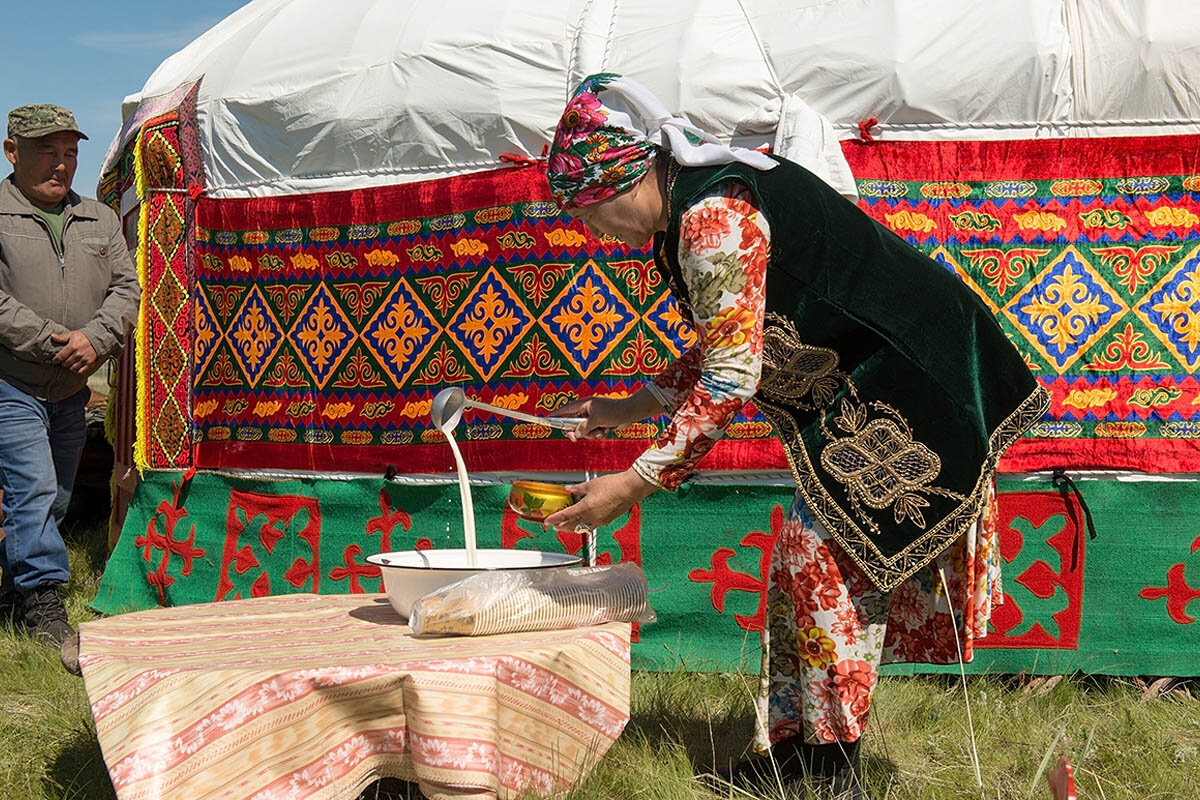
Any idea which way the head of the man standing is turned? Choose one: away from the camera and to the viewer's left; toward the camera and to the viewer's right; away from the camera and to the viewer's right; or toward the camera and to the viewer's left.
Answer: toward the camera and to the viewer's right

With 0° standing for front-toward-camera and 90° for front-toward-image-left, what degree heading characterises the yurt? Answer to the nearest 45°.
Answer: approximately 90°

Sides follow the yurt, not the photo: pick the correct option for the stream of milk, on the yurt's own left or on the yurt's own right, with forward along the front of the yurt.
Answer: on the yurt's own left

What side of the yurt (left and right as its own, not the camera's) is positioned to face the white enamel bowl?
left

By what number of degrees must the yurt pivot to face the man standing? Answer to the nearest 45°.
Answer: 0° — it already faces them
